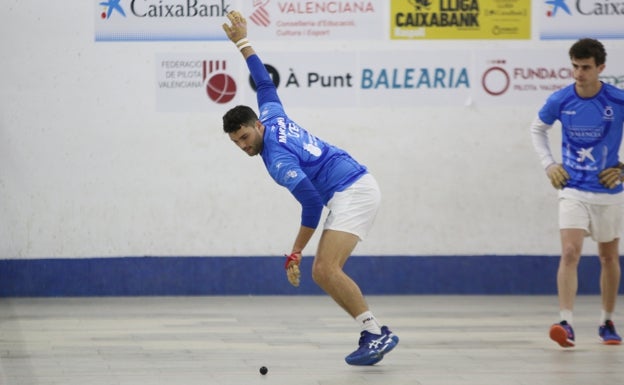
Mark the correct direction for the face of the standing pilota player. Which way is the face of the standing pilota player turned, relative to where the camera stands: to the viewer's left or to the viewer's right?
to the viewer's left

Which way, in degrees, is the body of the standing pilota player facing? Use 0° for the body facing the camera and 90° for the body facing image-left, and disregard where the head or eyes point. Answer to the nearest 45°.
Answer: approximately 0°
